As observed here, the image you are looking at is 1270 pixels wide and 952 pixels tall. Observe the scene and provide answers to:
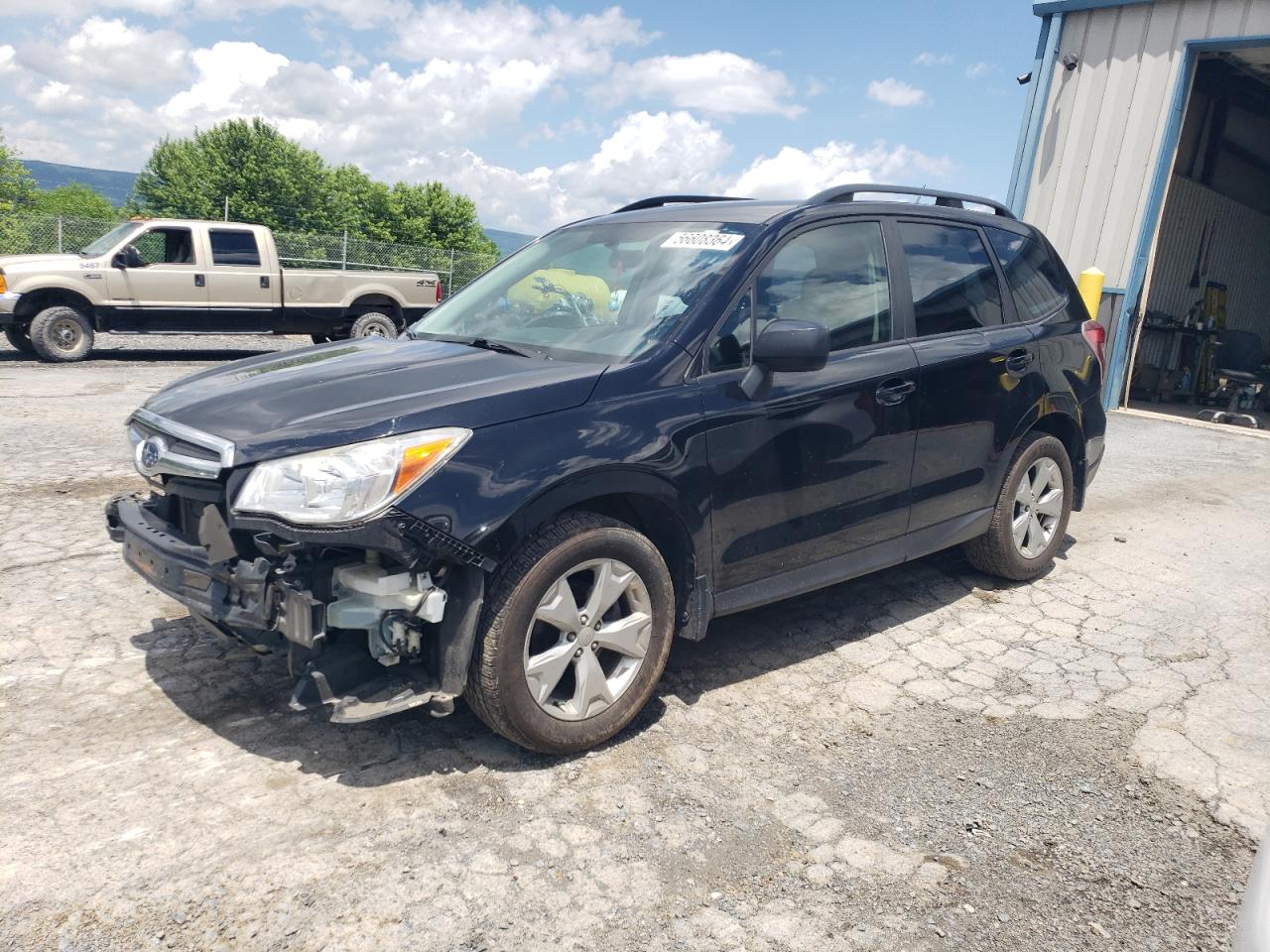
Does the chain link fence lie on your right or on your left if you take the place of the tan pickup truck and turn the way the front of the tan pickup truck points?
on your right

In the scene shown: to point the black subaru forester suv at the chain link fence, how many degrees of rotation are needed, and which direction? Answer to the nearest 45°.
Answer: approximately 135° to its right

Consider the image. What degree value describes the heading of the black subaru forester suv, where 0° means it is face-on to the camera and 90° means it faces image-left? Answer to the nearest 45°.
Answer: approximately 45°

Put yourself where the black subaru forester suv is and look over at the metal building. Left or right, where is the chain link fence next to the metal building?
left

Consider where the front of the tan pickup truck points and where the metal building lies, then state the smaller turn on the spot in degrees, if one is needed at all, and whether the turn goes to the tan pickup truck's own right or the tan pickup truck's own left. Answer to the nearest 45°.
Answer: approximately 135° to the tan pickup truck's own left

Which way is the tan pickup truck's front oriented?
to the viewer's left

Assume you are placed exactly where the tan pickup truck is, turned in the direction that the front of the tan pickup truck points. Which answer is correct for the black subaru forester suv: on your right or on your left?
on your left

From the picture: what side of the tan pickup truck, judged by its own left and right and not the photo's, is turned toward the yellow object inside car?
left
